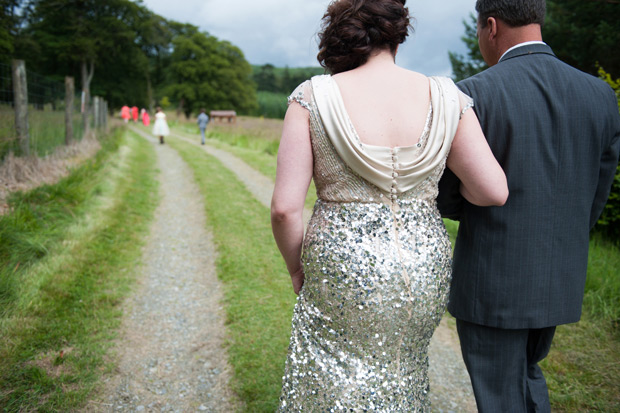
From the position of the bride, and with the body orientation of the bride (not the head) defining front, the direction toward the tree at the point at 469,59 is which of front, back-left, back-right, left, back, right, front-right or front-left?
front

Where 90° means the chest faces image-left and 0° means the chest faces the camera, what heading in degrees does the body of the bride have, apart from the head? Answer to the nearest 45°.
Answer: approximately 180°

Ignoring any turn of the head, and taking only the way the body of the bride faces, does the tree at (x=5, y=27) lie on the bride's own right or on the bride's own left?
on the bride's own left

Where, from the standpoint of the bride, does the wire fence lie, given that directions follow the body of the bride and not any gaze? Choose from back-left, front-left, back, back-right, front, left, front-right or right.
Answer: front-left

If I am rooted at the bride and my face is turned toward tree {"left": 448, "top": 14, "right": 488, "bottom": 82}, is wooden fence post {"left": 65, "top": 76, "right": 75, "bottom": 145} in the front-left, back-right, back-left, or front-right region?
front-left

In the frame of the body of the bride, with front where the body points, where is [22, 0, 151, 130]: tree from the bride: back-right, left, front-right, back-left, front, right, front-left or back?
front-left

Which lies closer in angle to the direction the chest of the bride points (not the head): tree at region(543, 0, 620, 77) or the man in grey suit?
the tree

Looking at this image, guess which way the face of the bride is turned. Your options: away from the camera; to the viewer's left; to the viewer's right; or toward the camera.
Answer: away from the camera

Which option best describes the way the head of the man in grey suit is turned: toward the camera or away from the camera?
away from the camera

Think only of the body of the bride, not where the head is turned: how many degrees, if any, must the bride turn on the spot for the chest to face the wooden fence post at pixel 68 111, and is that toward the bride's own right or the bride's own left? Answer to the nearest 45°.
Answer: approximately 45° to the bride's own left

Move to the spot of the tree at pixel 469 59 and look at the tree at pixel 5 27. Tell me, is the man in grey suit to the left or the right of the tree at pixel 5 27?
left

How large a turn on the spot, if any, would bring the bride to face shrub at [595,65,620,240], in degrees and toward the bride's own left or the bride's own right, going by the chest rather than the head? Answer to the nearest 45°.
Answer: approximately 45° to the bride's own right
